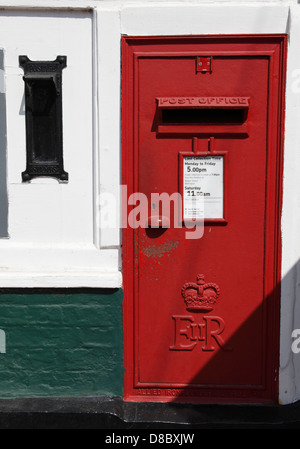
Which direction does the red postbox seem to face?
toward the camera
